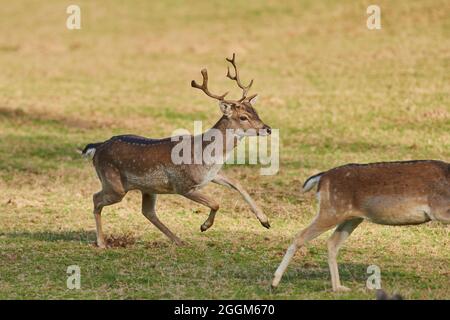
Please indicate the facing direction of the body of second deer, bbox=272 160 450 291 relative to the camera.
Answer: to the viewer's right

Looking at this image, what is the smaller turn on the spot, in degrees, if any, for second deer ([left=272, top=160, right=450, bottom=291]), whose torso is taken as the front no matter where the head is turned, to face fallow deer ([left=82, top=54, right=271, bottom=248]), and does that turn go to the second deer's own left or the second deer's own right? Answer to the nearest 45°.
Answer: approximately 135° to the second deer's own left

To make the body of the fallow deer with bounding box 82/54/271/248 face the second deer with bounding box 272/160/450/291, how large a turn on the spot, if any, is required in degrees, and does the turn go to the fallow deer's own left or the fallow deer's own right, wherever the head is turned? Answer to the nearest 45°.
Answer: approximately 45° to the fallow deer's own right

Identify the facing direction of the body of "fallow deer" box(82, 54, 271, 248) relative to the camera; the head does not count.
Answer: to the viewer's right

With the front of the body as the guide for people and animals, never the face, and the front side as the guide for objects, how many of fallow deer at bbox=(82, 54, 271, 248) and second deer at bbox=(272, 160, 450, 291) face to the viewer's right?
2
